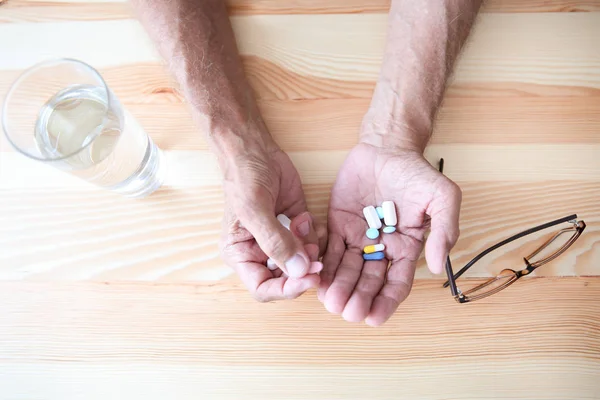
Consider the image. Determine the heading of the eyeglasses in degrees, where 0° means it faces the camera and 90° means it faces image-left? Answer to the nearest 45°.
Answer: approximately 315°

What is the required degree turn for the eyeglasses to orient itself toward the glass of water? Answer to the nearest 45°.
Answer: approximately 90° to its right
